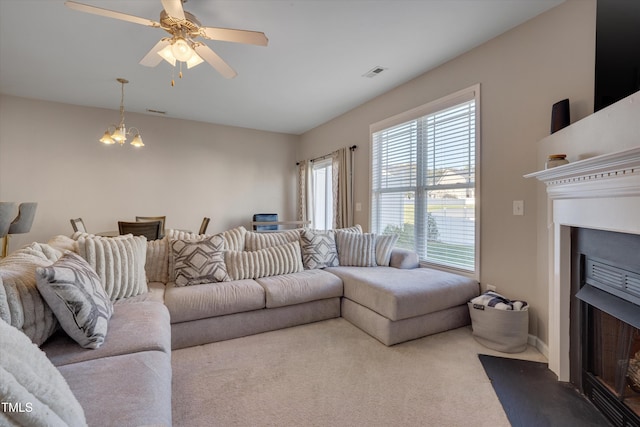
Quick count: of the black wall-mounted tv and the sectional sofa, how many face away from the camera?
0

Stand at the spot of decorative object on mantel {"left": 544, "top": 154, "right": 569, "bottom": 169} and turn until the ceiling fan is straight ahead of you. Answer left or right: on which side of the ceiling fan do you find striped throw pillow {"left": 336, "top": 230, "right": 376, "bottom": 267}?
right

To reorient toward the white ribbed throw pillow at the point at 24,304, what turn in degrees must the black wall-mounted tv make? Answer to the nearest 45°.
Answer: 0° — it already faces it

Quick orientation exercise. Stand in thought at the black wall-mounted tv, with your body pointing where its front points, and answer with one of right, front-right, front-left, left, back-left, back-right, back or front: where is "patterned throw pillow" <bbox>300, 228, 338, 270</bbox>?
front-right

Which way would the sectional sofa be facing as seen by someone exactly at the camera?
facing the viewer and to the right of the viewer

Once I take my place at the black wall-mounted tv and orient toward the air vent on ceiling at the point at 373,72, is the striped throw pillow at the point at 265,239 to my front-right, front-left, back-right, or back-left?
front-left

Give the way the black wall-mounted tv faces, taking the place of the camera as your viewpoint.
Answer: facing the viewer and to the left of the viewer

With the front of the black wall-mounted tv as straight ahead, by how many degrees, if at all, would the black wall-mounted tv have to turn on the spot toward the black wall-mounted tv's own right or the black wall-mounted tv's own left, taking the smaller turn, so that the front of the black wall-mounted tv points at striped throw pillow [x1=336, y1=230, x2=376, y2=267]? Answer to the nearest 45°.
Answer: approximately 45° to the black wall-mounted tv's own right
